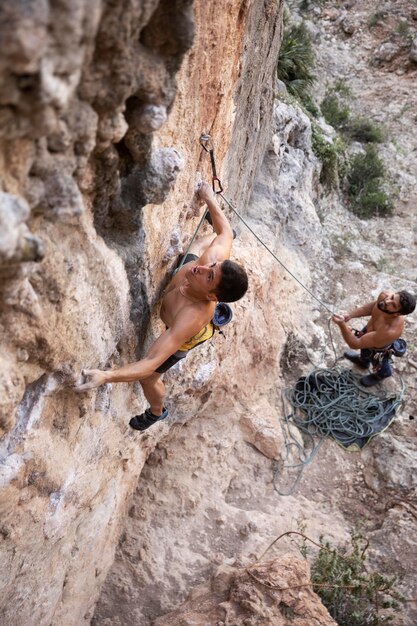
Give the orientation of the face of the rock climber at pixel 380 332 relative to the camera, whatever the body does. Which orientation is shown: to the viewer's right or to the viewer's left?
to the viewer's left

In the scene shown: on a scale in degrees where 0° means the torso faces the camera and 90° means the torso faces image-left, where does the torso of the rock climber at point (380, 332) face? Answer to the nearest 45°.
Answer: approximately 90°

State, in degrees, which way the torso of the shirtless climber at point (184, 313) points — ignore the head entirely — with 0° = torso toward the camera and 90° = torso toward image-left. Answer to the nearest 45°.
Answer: approximately 90°

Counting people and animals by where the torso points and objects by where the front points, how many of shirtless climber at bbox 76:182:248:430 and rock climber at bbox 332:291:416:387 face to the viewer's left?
2

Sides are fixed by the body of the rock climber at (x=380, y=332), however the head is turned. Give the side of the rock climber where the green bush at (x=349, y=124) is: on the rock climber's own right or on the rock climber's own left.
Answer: on the rock climber's own right
